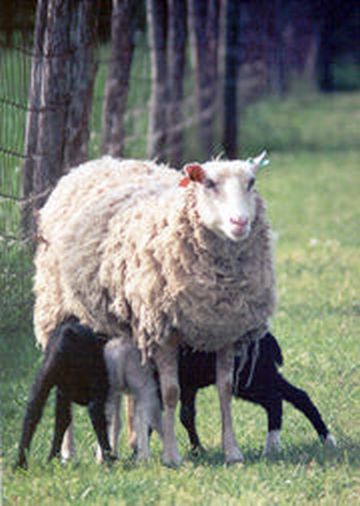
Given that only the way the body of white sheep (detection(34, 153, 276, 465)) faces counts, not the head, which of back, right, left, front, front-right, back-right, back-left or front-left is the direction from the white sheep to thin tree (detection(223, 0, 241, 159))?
back-left

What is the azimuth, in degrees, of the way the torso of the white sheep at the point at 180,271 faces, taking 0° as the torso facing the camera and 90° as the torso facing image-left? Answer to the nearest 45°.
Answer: approximately 315°

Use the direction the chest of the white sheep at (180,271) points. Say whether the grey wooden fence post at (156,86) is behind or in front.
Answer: behind

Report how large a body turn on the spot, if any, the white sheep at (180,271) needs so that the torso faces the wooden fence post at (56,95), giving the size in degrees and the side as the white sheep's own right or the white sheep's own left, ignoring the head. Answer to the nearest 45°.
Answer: approximately 135° to the white sheep's own left

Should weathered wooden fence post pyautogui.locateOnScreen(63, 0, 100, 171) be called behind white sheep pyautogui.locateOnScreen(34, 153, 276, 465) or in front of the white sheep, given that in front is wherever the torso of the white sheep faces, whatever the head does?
behind

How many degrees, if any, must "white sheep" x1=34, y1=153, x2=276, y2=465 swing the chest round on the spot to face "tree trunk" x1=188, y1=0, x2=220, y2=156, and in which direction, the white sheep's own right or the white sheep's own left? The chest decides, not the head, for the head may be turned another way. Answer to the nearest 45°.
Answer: approximately 135° to the white sheep's own left

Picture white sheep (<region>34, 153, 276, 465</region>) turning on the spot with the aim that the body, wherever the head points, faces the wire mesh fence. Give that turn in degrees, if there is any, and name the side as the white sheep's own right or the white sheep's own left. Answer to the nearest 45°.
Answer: approximately 135° to the white sheep's own left

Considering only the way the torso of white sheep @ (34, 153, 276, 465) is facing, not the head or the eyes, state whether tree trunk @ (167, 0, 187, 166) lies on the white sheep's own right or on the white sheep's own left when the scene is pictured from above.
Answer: on the white sheep's own left

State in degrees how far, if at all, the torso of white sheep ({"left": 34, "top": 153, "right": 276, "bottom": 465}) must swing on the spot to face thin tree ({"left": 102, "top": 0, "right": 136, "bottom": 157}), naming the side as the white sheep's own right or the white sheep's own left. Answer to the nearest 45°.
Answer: approximately 135° to the white sheep's own left

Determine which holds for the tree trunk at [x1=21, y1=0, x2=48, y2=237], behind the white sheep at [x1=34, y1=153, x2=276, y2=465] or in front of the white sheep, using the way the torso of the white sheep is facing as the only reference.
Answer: behind
